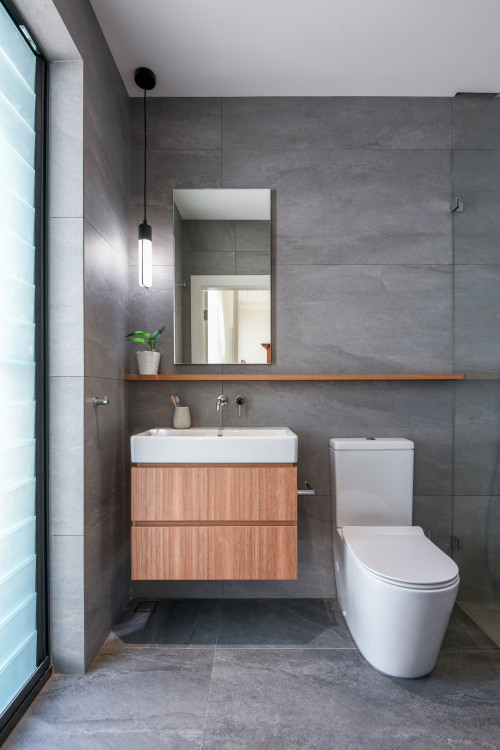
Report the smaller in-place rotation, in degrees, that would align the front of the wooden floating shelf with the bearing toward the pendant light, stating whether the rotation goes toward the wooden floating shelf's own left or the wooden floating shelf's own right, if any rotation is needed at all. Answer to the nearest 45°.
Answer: approximately 90° to the wooden floating shelf's own right

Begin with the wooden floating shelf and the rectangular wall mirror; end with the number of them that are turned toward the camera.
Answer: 2

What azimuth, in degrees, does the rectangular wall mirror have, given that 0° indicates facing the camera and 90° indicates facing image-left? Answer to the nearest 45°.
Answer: approximately 0°
